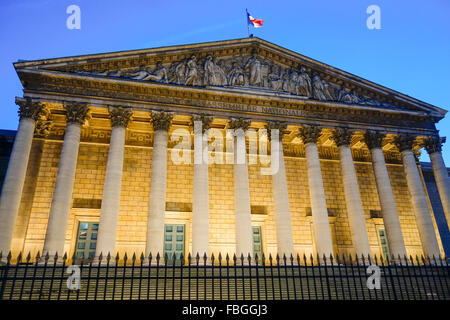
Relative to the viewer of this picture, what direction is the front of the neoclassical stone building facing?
facing the viewer
